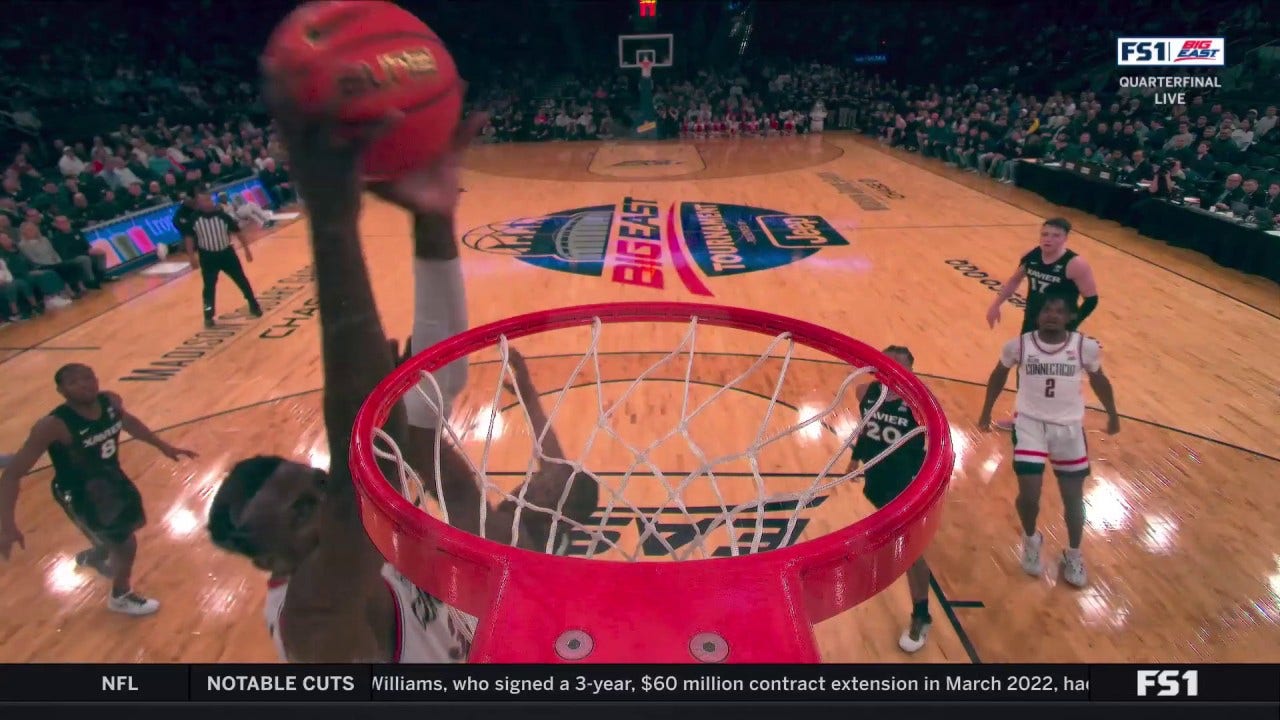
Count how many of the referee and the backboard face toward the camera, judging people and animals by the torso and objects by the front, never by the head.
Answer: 2

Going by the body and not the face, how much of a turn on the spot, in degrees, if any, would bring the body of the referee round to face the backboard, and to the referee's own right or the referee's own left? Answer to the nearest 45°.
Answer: approximately 135° to the referee's own left

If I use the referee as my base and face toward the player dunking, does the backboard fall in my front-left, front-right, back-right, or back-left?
back-left

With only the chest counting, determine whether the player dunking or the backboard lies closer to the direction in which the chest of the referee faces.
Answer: the player dunking

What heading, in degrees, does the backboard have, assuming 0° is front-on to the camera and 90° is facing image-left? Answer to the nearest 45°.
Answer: approximately 0°

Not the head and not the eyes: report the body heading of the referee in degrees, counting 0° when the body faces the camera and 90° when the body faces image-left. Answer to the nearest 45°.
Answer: approximately 0°

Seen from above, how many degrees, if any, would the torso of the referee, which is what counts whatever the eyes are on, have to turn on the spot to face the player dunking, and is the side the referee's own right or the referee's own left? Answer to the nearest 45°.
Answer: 0° — they already face them

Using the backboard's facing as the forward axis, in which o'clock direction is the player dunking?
The player dunking is roughly at 12 o'clock from the backboard.
